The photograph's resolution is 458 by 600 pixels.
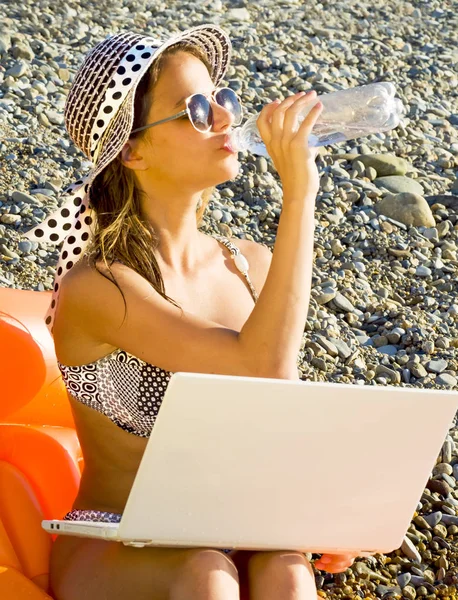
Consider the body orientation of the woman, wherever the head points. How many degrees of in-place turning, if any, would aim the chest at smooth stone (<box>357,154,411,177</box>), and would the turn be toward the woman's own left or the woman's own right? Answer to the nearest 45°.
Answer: approximately 135° to the woman's own left

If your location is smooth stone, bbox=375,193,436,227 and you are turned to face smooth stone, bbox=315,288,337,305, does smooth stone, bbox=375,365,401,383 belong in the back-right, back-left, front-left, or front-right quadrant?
front-left

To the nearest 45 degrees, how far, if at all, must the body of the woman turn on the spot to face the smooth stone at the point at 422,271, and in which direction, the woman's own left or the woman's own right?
approximately 90° to the woman's own left

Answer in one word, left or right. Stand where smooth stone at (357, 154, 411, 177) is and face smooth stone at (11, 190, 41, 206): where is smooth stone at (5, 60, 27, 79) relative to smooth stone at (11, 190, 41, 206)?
right

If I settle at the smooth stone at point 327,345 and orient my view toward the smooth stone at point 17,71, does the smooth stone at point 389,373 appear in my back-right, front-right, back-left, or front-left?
back-right

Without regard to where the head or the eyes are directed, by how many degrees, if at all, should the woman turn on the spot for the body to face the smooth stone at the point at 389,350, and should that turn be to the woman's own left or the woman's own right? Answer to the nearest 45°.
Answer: approximately 90° to the woman's own left

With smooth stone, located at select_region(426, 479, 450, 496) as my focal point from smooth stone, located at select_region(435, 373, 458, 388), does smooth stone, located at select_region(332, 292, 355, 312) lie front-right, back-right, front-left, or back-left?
back-right

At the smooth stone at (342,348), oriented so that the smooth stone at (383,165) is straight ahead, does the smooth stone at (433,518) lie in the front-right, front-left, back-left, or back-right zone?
back-right
